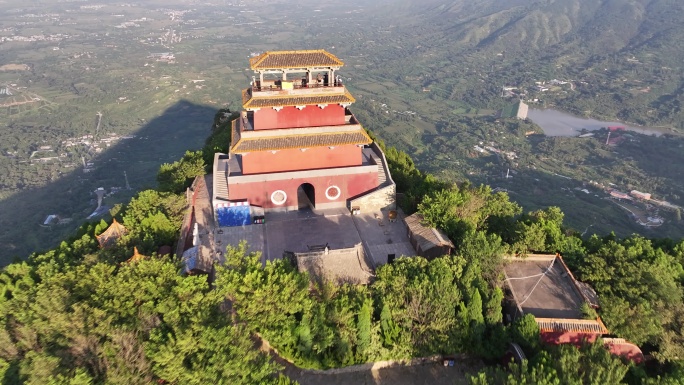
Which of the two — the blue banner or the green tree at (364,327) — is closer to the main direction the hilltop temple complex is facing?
the green tree

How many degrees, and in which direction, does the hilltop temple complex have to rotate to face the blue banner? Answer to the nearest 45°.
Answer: approximately 45° to its right

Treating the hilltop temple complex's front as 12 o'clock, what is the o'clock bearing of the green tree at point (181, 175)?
The green tree is roughly at 4 o'clock from the hilltop temple complex.

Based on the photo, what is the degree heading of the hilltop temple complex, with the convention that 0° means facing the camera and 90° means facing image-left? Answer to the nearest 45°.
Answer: approximately 0°

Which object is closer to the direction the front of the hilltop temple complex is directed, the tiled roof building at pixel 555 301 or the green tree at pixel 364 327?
the green tree

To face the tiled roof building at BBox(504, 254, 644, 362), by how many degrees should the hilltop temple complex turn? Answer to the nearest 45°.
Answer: approximately 45° to its left

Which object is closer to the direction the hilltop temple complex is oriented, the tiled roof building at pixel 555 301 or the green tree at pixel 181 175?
the tiled roof building
